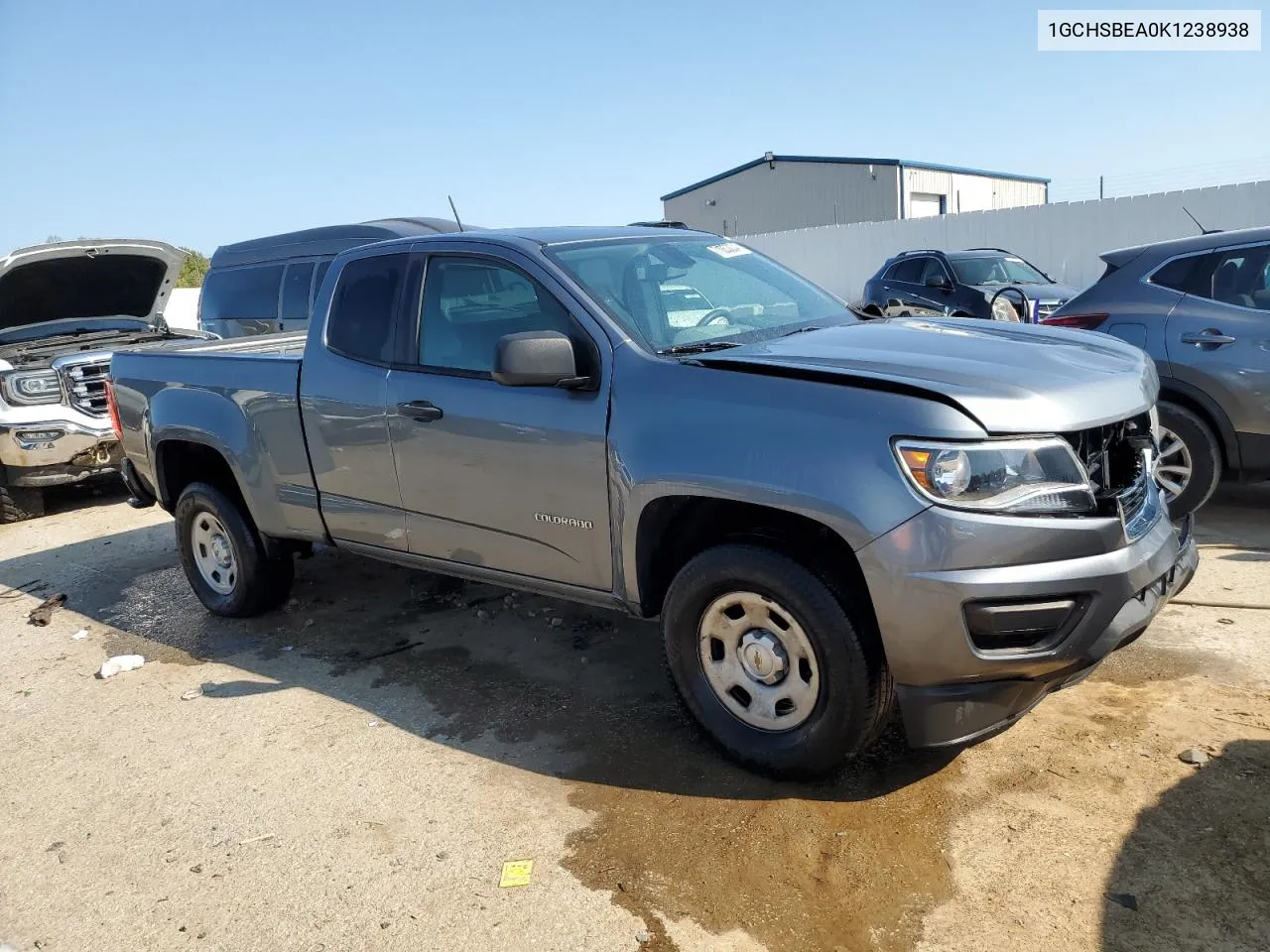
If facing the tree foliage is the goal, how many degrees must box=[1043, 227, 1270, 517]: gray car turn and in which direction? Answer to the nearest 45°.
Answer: approximately 135° to its left

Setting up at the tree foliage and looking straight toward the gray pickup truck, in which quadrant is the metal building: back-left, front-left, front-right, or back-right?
front-left

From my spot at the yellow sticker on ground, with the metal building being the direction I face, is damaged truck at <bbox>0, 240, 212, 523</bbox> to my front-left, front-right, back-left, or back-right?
front-left

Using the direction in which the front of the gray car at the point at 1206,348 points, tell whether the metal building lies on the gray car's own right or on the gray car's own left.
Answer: on the gray car's own left

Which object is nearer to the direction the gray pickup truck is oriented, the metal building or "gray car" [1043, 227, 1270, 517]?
the gray car

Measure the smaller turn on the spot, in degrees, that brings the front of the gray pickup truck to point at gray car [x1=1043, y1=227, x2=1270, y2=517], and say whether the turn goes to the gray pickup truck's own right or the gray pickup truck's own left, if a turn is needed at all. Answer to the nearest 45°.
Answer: approximately 90° to the gray pickup truck's own left

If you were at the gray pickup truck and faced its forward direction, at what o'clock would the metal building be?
The metal building is roughly at 8 o'clock from the gray pickup truck.

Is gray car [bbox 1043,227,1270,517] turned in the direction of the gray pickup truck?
no

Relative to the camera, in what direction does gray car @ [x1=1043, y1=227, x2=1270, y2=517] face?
facing to the right of the viewer

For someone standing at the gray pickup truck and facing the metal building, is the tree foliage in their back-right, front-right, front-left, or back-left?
front-left

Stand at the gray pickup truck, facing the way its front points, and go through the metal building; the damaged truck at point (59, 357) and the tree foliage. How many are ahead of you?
0

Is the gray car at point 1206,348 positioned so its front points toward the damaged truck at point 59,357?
no

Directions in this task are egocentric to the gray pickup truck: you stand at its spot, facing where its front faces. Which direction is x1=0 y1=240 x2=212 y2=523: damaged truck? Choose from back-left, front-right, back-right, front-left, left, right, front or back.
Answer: back
